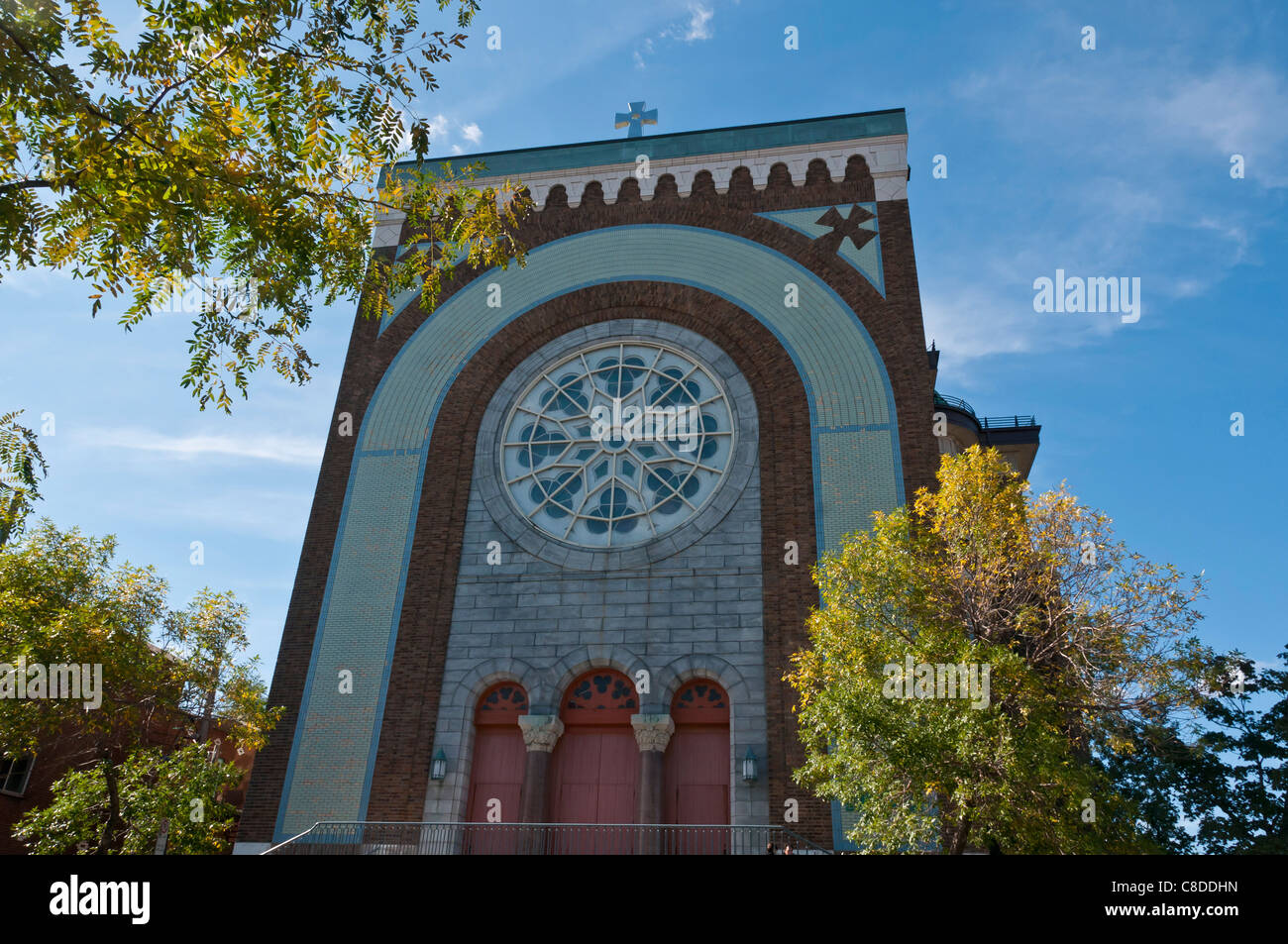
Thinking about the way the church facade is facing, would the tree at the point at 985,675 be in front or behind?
in front

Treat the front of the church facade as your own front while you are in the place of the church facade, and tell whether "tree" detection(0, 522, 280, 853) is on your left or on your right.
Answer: on your right

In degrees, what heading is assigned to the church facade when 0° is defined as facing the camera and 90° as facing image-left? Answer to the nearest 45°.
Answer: approximately 0°
